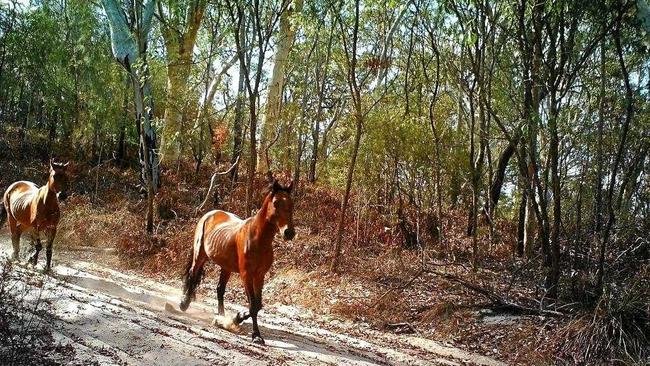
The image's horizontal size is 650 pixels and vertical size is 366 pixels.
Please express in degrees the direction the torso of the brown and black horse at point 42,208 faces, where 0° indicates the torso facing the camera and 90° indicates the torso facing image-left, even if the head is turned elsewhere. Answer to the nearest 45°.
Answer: approximately 315°

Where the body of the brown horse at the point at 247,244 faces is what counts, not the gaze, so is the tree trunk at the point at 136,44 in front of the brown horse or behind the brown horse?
behind

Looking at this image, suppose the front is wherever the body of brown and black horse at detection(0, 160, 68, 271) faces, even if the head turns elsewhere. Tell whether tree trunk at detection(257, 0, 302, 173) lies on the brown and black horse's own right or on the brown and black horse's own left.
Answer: on the brown and black horse's own left

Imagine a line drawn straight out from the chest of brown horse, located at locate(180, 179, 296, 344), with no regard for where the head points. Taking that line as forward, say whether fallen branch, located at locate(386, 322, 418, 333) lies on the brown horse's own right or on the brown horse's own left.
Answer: on the brown horse's own left

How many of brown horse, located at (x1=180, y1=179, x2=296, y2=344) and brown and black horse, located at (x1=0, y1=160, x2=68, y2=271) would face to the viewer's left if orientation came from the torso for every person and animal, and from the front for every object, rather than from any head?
0

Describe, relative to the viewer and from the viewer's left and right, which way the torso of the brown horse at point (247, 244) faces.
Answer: facing the viewer and to the right of the viewer

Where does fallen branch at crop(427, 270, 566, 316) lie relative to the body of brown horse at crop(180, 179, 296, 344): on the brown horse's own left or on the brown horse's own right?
on the brown horse's own left

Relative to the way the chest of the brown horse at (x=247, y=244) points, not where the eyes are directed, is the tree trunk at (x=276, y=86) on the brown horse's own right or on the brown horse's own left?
on the brown horse's own left

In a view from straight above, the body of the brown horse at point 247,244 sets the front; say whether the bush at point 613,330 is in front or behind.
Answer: in front

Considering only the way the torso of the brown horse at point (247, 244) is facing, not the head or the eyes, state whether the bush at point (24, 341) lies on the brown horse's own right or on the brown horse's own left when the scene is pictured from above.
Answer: on the brown horse's own right

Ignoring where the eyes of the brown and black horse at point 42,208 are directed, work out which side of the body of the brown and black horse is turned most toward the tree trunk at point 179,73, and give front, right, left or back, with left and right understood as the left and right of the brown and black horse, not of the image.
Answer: left

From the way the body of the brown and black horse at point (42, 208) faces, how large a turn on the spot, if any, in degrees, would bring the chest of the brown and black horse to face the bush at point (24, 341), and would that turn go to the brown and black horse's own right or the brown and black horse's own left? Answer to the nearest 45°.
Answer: approximately 45° to the brown and black horse's own right

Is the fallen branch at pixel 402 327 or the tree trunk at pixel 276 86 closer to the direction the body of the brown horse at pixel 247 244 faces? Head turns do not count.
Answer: the fallen branch

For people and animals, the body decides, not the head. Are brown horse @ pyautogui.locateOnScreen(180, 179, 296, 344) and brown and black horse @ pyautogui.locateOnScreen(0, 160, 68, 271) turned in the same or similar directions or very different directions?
same or similar directions
